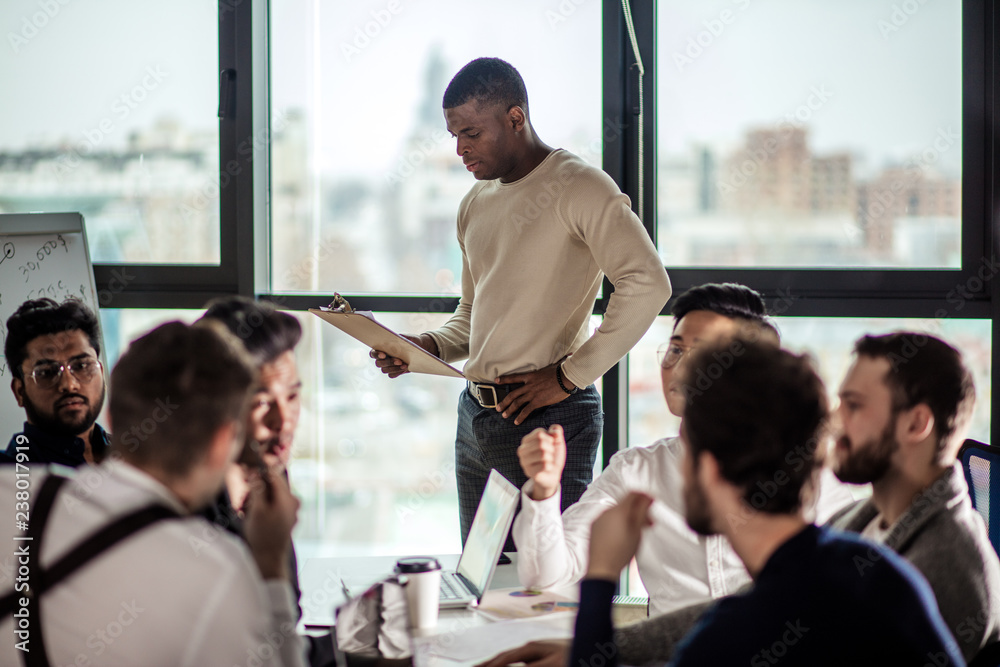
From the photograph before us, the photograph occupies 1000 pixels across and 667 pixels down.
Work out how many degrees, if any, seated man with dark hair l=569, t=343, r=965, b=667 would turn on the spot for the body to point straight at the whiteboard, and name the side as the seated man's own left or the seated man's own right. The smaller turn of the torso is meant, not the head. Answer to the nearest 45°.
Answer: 0° — they already face it

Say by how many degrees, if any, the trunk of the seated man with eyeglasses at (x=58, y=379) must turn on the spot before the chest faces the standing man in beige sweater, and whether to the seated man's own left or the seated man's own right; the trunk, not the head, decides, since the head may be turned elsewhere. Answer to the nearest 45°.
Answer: approximately 45° to the seated man's own left

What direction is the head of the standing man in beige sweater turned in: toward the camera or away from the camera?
toward the camera

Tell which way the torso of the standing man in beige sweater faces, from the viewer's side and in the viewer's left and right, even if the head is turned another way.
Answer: facing the viewer and to the left of the viewer

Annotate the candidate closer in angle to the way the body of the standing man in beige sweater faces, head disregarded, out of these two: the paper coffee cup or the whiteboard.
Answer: the paper coffee cup

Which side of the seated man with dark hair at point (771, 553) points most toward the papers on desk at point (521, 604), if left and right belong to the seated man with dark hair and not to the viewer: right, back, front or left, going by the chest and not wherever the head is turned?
front

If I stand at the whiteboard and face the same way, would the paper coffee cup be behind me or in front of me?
in front

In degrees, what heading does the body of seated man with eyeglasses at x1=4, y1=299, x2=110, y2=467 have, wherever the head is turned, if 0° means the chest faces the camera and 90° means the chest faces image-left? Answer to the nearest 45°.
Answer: approximately 315°

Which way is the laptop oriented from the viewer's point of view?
to the viewer's left

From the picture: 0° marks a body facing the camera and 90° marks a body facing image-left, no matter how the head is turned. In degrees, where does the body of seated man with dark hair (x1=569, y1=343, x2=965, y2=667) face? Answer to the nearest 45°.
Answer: approximately 135°

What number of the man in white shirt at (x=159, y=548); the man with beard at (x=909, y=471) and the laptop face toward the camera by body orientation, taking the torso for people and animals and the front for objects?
0

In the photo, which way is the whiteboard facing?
toward the camera

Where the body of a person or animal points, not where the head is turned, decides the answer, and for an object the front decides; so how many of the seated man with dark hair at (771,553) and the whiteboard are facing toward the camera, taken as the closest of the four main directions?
1

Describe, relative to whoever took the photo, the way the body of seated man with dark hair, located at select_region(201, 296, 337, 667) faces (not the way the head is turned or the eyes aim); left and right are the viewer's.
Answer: facing the viewer and to the right of the viewer

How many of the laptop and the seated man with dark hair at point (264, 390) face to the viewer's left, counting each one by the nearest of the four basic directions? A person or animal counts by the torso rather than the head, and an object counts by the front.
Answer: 1
